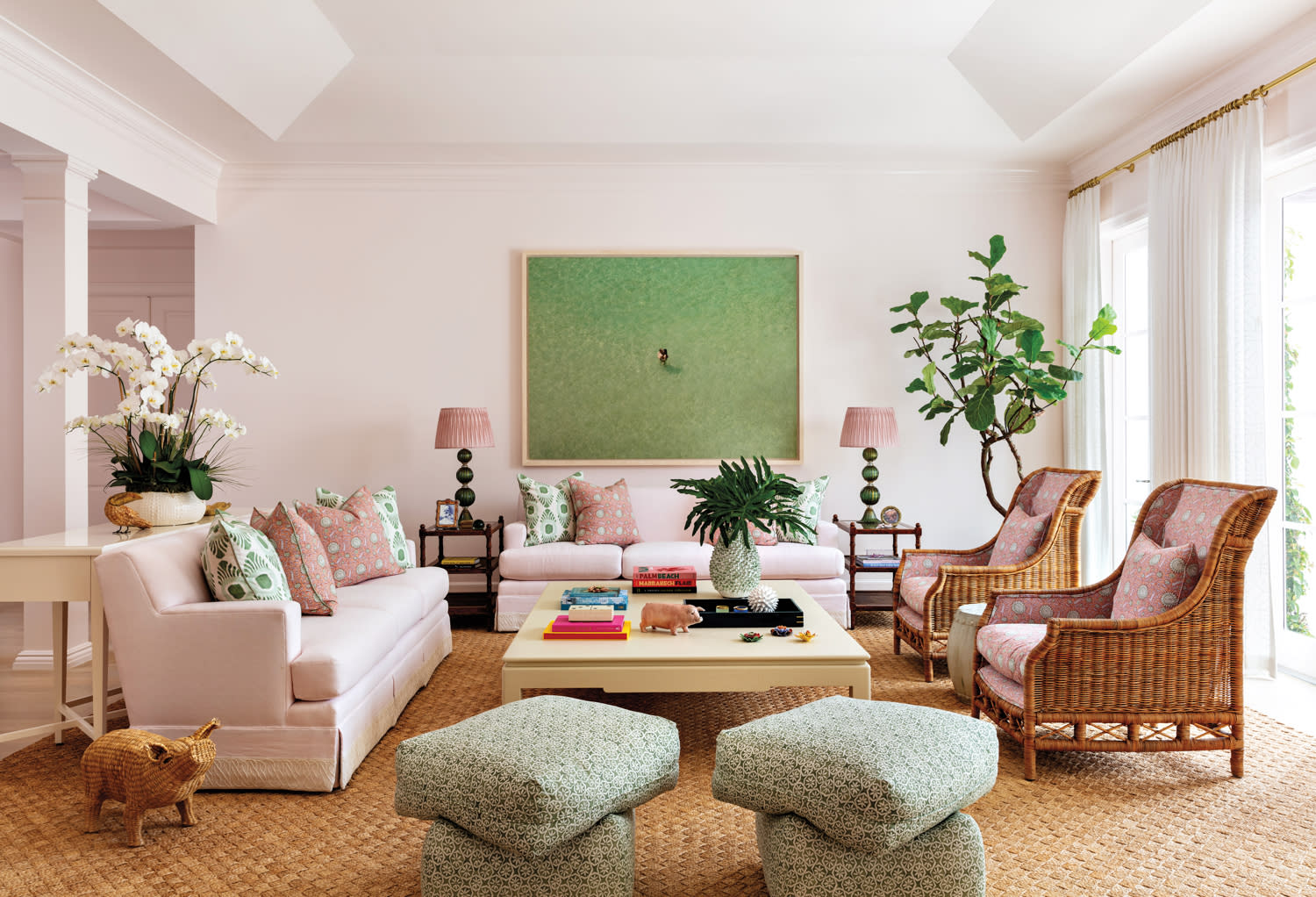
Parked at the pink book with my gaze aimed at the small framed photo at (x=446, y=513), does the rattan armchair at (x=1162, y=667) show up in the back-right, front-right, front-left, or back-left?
back-right

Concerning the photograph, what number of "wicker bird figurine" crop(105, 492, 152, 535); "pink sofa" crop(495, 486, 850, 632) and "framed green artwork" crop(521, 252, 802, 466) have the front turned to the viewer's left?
1

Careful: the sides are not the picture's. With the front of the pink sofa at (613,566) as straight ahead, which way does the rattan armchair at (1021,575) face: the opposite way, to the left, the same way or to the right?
to the right

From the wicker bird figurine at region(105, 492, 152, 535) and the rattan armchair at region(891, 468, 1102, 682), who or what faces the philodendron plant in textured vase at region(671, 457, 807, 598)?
the rattan armchair

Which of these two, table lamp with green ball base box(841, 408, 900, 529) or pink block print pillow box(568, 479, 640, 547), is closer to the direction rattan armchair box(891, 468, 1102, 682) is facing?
the pink block print pillow

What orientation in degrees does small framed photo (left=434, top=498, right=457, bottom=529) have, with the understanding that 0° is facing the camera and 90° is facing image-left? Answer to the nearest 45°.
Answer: approximately 0°

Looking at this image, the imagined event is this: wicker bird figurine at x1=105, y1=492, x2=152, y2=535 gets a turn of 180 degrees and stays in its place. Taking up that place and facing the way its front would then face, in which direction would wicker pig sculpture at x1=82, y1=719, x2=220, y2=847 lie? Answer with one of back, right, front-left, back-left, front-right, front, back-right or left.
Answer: right

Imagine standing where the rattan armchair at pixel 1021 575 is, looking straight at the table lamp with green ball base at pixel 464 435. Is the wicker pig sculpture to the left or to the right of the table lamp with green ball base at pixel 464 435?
left

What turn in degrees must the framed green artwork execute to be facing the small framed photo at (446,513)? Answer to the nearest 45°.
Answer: approximately 90° to its right

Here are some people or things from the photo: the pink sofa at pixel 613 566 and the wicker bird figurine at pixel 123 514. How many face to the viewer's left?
1

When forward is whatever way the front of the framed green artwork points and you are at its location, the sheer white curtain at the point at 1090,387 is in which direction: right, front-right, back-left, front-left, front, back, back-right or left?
left

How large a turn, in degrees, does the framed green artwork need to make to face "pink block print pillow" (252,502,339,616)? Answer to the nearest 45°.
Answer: approximately 45° to its right

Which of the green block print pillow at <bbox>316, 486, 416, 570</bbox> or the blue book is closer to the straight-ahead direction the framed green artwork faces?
the blue book

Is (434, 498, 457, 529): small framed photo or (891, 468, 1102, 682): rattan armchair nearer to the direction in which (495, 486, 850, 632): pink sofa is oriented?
the rattan armchair

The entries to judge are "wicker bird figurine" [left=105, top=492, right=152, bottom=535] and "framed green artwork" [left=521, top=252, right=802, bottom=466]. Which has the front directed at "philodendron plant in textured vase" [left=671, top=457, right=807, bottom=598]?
the framed green artwork
